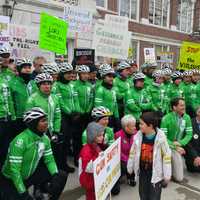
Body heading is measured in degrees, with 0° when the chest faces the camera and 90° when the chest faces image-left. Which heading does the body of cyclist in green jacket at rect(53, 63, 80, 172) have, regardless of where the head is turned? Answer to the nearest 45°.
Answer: approximately 315°

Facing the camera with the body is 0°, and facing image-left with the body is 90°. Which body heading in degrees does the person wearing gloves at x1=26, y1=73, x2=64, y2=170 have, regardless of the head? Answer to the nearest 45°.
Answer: approximately 315°

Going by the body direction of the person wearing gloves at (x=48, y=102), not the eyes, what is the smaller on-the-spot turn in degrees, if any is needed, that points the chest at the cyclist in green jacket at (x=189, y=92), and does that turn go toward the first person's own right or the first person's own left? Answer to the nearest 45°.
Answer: approximately 90° to the first person's own left

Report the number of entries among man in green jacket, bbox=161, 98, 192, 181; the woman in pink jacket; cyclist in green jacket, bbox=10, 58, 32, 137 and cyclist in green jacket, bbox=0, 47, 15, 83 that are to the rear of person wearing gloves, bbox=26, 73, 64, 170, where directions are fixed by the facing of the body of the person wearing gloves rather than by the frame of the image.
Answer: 2

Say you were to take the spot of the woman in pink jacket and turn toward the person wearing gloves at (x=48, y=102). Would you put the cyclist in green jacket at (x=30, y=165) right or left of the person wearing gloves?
left

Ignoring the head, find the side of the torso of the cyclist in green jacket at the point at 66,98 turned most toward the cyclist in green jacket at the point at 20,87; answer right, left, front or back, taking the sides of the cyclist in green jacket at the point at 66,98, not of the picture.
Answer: right

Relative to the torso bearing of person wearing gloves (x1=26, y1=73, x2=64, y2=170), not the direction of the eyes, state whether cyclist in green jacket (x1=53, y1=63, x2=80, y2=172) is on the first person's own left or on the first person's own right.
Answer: on the first person's own left

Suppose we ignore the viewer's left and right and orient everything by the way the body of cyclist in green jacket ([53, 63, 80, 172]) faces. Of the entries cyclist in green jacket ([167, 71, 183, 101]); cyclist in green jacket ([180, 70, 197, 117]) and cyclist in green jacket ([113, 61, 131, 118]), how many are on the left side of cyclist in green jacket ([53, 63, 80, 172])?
3

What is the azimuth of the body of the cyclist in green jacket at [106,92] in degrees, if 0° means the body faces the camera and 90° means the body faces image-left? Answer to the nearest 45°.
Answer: approximately 315°
